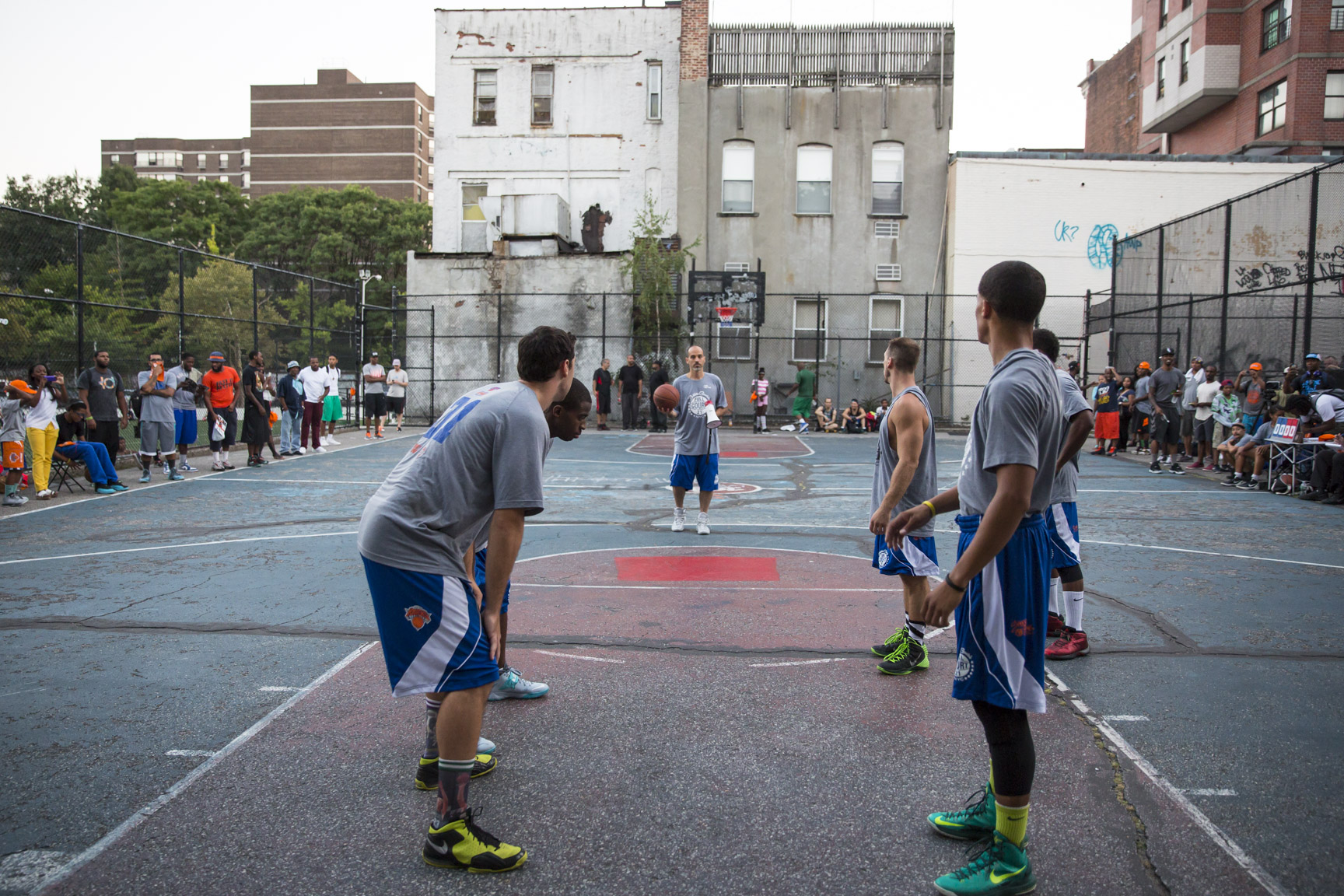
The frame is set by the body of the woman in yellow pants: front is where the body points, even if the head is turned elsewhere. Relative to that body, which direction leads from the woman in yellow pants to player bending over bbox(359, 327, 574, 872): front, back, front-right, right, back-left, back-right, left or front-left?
front-right

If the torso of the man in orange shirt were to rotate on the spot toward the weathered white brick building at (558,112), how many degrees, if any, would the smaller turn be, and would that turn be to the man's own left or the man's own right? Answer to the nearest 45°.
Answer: approximately 135° to the man's own left

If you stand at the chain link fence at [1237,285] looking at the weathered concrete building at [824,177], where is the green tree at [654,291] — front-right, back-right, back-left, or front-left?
front-left

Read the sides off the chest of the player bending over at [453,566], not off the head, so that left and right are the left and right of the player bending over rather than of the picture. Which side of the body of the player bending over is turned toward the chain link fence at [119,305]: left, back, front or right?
left

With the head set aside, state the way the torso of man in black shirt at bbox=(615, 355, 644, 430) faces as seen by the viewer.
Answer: toward the camera

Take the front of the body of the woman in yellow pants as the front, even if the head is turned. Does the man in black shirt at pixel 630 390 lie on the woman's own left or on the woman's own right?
on the woman's own left

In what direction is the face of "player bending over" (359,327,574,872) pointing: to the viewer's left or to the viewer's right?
to the viewer's right

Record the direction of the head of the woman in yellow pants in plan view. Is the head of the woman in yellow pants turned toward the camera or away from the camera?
toward the camera

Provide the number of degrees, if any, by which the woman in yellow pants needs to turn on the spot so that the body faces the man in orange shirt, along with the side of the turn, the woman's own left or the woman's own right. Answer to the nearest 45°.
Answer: approximately 90° to the woman's own left

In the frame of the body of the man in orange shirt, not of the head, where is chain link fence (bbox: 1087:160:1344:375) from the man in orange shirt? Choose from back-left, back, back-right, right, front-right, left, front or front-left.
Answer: left

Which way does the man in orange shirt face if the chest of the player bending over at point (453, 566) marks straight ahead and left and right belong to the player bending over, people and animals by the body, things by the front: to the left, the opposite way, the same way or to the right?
to the right

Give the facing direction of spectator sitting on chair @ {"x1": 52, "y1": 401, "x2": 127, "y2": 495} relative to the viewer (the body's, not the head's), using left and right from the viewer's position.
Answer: facing the viewer and to the right of the viewer
